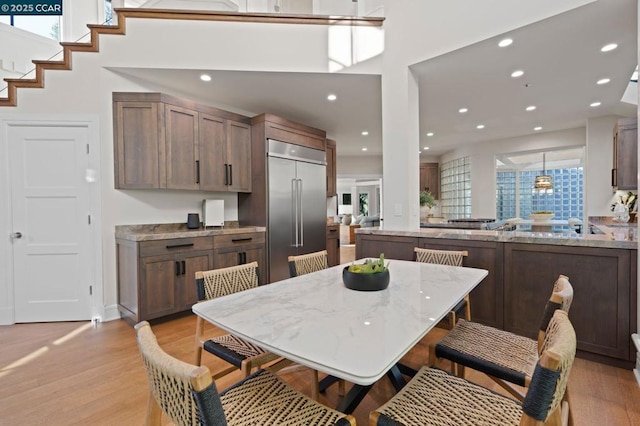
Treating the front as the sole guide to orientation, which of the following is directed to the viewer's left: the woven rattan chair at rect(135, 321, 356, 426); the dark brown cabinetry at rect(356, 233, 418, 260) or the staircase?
the staircase

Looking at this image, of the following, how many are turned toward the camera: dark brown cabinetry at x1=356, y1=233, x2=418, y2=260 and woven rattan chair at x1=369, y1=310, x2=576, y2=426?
1

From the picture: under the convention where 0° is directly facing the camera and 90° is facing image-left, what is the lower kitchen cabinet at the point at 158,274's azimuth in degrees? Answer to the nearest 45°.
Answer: approximately 315°

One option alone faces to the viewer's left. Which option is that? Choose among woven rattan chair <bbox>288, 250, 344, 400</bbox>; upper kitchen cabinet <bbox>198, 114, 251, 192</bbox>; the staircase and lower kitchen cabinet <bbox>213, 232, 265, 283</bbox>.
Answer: the staircase

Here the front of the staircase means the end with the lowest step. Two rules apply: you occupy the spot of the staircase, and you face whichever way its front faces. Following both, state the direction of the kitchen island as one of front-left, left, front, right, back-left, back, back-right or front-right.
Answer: back-left

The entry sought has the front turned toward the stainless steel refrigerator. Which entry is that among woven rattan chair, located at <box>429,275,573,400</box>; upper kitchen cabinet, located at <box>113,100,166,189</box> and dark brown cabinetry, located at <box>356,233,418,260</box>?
the woven rattan chair

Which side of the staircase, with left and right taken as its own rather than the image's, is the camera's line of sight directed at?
left

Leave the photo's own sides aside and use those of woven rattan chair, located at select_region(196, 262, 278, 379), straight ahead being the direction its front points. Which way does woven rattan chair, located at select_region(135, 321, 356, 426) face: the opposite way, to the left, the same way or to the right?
to the left

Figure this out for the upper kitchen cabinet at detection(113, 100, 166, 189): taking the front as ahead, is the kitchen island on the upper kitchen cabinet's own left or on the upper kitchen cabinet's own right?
on the upper kitchen cabinet's own left
